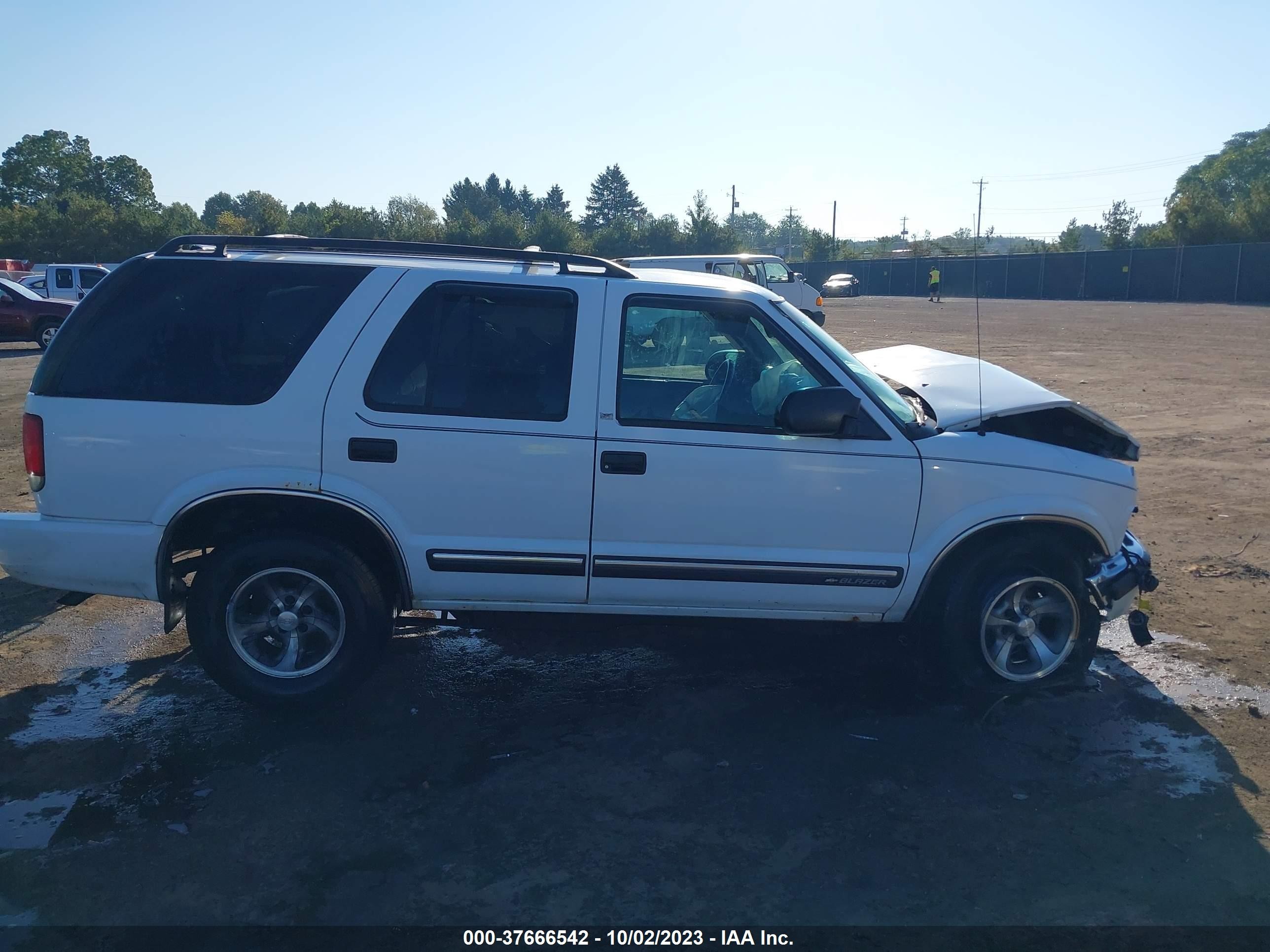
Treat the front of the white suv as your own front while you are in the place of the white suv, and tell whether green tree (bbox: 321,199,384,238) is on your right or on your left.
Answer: on your left

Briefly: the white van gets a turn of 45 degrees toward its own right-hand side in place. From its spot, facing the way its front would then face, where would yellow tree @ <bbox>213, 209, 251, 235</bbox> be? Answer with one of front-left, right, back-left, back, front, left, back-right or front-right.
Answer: back

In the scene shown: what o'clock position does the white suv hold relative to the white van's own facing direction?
The white suv is roughly at 3 o'clock from the white van.

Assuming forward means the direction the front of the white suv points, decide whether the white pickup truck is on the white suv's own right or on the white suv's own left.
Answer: on the white suv's own left

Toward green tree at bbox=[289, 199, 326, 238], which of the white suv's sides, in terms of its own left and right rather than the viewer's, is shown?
left

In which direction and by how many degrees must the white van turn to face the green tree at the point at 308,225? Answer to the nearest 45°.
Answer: approximately 135° to its left

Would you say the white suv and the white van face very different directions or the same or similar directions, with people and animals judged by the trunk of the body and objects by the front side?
same or similar directions

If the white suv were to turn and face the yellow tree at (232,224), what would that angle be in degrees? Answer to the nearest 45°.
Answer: approximately 90° to its left

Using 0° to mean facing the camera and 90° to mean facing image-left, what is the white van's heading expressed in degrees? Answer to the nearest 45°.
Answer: approximately 270°

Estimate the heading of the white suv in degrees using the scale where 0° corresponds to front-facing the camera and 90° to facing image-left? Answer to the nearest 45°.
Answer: approximately 270°
